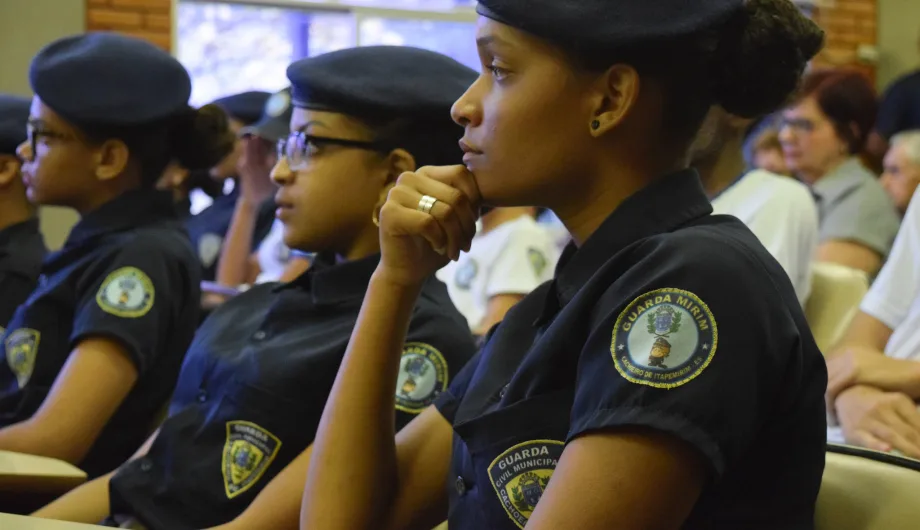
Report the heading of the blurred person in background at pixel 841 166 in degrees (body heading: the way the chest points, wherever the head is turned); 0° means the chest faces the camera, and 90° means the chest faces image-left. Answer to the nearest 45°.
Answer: approximately 90°

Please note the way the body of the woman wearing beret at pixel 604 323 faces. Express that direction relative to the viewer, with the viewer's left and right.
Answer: facing to the left of the viewer

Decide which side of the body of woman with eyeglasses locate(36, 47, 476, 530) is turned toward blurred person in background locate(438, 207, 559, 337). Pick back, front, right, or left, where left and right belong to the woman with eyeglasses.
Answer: back

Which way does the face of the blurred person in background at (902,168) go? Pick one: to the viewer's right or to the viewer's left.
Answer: to the viewer's left

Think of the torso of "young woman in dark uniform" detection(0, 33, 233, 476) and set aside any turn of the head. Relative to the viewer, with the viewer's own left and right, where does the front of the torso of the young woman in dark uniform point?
facing to the left of the viewer

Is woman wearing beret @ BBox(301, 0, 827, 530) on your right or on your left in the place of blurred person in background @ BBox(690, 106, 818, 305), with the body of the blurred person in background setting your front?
on your left

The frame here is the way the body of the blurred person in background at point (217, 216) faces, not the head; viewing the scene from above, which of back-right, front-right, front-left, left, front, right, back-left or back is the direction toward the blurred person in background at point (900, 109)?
back

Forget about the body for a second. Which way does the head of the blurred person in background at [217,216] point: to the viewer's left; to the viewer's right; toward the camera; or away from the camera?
to the viewer's left

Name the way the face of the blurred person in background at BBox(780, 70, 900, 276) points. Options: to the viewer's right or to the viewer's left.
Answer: to the viewer's left

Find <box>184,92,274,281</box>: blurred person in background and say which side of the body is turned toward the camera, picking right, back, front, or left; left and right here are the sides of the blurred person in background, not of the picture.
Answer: left

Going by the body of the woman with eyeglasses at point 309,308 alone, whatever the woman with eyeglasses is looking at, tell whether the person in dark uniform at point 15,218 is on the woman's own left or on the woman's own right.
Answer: on the woman's own right

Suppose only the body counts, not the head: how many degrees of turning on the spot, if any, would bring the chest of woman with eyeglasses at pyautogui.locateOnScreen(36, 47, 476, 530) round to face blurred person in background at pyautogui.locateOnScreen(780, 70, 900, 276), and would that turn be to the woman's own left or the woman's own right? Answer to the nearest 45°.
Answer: approximately 180°

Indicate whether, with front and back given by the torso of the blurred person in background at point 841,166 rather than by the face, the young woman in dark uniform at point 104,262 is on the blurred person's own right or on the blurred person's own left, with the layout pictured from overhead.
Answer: on the blurred person's own left

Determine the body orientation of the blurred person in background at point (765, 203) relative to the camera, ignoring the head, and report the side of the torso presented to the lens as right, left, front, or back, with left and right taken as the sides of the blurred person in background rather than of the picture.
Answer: left

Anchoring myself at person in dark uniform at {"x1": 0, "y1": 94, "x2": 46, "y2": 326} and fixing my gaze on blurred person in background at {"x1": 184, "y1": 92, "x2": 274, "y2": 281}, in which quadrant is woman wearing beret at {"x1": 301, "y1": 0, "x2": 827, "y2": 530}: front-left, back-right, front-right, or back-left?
back-right
